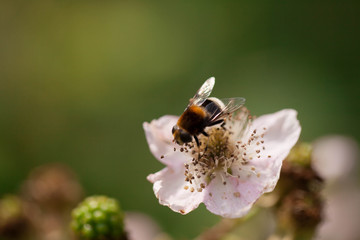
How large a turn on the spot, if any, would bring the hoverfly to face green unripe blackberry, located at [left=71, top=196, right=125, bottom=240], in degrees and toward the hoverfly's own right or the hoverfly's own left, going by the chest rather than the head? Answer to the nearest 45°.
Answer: approximately 45° to the hoverfly's own right

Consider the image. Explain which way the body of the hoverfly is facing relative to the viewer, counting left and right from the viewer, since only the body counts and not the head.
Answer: facing the viewer and to the left of the viewer
